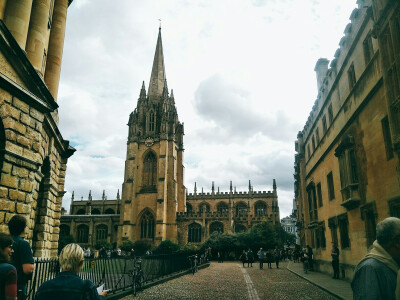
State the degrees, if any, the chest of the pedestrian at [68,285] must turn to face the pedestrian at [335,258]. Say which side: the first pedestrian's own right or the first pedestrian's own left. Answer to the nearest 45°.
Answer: approximately 45° to the first pedestrian's own right

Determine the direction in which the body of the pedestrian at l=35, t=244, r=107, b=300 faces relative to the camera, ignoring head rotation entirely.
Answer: away from the camera

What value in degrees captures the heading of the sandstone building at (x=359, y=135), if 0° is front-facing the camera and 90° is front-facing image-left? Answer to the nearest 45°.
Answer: approximately 90°

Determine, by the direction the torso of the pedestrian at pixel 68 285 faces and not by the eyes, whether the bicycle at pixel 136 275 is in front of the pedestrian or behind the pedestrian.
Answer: in front

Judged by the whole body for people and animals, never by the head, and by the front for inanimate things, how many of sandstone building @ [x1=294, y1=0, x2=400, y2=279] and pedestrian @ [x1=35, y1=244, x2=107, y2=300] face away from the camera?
1

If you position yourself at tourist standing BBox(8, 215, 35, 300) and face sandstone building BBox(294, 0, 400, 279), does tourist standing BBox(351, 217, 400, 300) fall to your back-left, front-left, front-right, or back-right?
front-right

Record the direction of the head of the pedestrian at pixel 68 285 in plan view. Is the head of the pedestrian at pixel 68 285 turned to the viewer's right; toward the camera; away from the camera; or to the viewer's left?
away from the camera

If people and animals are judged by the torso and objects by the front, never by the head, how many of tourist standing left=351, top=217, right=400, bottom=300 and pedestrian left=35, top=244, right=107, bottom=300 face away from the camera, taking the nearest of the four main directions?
1

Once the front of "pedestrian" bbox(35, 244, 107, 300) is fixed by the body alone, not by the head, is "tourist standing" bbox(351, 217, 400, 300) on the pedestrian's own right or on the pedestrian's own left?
on the pedestrian's own right

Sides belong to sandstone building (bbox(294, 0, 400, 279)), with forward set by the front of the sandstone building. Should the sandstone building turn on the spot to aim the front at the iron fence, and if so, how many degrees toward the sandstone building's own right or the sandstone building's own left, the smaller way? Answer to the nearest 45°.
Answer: approximately 45° to the sandstone building's own left
